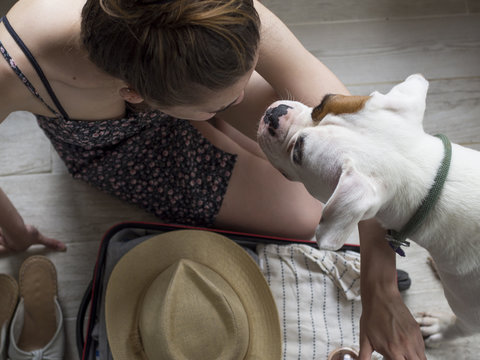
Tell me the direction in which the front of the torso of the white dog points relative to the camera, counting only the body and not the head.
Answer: to the viewer's left

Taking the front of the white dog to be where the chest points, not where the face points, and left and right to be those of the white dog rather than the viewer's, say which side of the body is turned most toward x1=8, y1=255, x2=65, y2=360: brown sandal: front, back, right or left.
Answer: front
